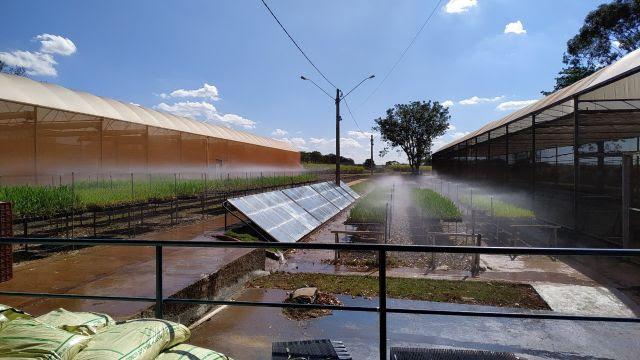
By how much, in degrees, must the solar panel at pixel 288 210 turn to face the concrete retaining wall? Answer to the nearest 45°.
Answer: approximately 45° to its right

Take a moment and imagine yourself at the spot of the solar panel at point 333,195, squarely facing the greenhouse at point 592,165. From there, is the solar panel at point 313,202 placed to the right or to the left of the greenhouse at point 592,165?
right
